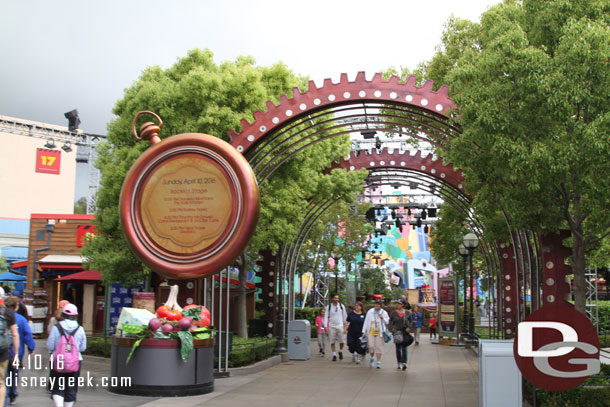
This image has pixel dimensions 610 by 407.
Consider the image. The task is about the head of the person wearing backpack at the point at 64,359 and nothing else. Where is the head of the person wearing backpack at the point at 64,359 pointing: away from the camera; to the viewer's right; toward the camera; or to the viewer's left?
away from the camera

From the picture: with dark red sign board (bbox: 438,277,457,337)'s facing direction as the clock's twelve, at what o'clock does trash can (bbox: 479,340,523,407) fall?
The trash can is roughly at 12 o'clock from the dark red sign board.

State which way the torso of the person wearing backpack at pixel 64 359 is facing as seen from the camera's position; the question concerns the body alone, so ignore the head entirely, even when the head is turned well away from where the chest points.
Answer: away from the camera

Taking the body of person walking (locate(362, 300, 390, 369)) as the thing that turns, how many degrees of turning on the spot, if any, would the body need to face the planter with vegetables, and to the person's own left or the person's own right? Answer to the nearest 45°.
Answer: approximately 45° to the person's own right

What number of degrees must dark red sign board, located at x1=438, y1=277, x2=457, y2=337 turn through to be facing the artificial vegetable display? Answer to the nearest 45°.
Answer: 0° — it already faces it

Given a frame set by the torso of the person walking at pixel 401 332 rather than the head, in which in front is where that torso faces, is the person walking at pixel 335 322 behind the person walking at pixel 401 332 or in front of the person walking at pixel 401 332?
behind

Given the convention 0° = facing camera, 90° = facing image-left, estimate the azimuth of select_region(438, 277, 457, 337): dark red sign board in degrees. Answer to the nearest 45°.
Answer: approximately 0°

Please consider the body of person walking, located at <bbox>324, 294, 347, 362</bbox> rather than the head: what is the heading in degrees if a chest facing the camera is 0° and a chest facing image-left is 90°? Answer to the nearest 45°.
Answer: approximately 0°

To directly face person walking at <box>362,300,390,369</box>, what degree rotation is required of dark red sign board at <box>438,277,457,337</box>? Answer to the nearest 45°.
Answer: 0° — it already faces them

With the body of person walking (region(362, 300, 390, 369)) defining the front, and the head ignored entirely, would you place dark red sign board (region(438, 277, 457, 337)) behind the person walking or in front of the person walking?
behind

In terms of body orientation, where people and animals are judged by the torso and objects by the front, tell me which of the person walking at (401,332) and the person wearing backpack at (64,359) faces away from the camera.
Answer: the person wearing backpack
